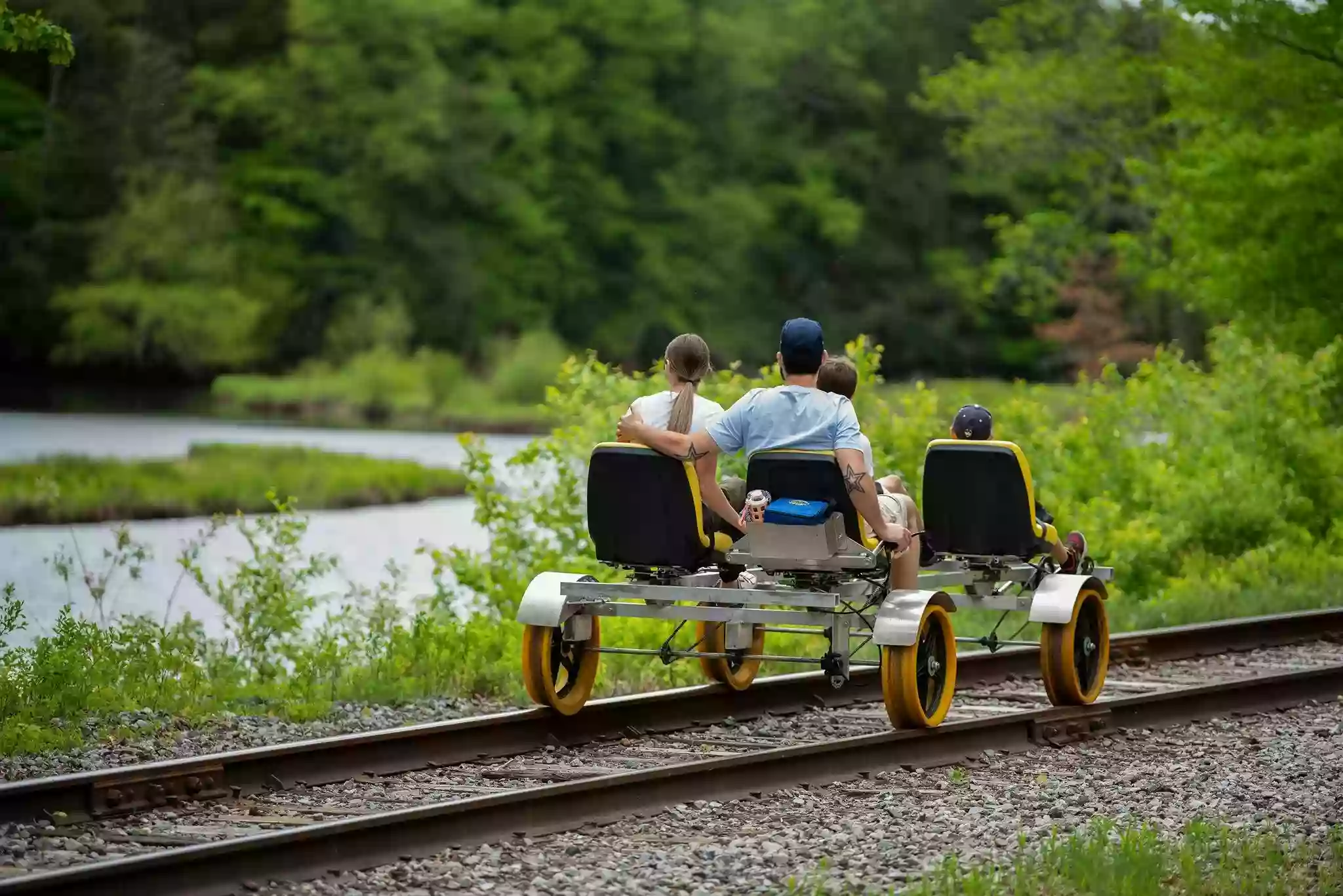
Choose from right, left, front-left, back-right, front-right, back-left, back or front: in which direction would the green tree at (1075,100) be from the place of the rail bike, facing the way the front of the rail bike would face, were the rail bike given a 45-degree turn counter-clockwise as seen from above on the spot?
front

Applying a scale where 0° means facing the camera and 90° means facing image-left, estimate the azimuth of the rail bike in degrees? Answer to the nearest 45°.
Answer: approximately 225°

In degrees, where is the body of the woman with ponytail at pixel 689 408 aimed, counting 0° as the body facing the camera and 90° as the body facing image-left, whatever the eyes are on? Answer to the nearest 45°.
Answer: approximately 225°

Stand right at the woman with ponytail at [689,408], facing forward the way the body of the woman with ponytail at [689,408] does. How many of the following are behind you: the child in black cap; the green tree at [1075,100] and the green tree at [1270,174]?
0

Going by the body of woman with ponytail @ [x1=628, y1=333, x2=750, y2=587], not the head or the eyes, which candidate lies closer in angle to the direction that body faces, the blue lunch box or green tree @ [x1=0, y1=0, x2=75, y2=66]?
the green tree

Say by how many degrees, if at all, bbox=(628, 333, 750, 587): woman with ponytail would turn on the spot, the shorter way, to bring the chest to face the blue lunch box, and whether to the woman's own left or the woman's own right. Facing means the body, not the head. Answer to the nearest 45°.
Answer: approximately 90° to the woman's own right
